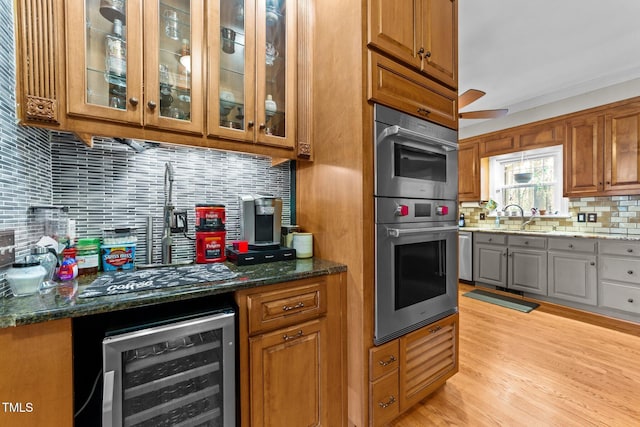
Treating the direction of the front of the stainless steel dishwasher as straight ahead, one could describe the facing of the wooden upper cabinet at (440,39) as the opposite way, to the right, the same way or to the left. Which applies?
to the left

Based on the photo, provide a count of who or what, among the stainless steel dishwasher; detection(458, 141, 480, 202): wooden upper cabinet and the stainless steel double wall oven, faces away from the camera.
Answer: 0

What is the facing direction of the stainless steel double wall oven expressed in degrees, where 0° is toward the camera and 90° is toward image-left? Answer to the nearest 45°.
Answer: approximately 315°

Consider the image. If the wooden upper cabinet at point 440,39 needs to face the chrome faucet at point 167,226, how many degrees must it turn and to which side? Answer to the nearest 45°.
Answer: approximately 90° to its right

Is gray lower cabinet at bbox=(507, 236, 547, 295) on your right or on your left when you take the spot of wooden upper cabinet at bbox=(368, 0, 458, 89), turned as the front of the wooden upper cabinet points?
on your left

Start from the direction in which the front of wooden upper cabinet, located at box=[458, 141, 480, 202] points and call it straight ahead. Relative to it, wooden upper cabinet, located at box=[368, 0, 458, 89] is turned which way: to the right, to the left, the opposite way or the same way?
to the left

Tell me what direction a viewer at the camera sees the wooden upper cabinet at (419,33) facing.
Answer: facing the viewer and to the right of the viewer

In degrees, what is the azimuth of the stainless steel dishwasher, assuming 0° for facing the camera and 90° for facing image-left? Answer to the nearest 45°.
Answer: approximately 45°

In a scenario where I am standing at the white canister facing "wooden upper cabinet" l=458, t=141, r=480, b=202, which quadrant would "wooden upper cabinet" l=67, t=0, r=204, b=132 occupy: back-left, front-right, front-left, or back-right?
back-left

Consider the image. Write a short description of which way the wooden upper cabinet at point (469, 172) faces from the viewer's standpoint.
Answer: facing the viewer and to the left of the viewer

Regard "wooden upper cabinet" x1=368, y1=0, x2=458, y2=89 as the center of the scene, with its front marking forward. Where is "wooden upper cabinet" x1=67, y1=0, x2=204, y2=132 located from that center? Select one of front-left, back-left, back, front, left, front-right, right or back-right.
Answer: right

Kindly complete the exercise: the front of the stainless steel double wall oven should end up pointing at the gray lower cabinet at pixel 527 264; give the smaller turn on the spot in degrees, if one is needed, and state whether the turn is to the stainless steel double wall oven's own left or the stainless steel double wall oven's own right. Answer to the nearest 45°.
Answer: approximately 90° to the stainless steel double wall oven's own left

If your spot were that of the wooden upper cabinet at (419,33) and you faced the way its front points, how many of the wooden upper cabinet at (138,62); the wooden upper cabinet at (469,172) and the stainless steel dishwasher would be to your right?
1

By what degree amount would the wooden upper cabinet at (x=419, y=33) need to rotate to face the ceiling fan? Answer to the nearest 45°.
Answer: approximately 135° to its left

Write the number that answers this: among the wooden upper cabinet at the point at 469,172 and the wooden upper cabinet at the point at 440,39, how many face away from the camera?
0

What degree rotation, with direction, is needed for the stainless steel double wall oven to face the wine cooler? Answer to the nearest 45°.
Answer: approximately 90° to its right
